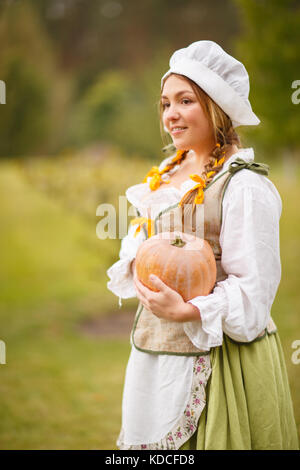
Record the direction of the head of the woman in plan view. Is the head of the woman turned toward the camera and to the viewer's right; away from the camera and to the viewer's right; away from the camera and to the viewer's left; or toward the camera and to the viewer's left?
toward the camera and to the viewer's left

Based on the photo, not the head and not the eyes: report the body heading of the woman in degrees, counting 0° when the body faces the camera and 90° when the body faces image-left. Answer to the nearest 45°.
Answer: approximately 45°
